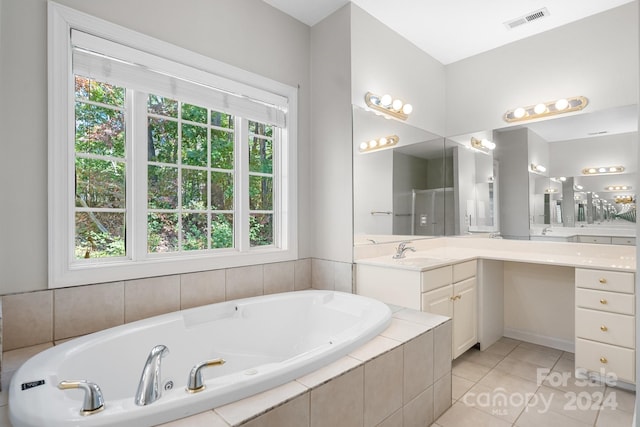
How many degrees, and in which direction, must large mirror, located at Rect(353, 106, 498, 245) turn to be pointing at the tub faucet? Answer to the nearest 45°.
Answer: approximately 45° to its right

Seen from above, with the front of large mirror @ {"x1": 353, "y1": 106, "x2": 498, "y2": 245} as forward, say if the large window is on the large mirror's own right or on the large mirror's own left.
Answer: on the large mirror's own right

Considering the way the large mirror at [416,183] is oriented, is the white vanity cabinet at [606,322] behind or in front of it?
in front

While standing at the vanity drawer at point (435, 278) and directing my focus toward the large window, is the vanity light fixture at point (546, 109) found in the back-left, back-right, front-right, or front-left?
back-right

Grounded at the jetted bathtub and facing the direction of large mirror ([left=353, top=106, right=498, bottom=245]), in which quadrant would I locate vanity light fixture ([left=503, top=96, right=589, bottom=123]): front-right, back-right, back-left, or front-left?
front-right

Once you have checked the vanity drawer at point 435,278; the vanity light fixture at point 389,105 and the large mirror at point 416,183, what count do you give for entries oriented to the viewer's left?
0

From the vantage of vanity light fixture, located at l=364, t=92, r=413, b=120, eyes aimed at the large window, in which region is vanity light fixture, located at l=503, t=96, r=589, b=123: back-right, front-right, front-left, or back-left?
back-left

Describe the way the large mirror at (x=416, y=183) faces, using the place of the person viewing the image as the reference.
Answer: facing the viewer and to the right of the viewer

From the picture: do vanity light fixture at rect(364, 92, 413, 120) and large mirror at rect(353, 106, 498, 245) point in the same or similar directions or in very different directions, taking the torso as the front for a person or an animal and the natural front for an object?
same or similar directions

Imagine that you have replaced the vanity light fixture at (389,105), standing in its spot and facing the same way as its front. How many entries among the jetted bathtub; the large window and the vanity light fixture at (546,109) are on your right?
2

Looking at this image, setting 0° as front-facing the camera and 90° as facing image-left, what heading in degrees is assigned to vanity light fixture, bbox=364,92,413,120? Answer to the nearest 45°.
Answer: approximately 315°

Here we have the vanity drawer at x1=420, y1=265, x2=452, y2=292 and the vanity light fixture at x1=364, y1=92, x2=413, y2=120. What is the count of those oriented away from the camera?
0

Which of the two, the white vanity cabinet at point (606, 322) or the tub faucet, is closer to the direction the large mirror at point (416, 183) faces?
the white vanity cabinet

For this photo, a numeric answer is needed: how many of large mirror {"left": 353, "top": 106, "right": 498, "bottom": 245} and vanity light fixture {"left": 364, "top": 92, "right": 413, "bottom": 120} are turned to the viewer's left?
0
